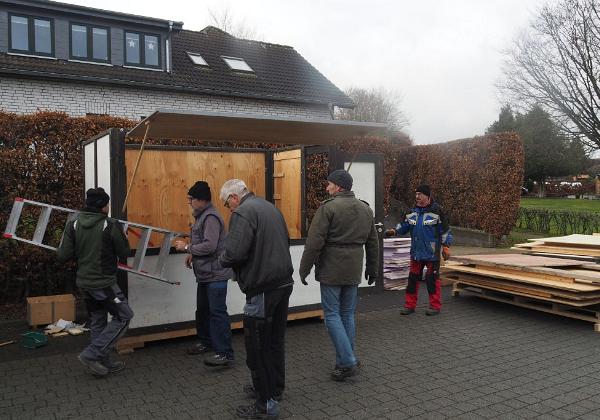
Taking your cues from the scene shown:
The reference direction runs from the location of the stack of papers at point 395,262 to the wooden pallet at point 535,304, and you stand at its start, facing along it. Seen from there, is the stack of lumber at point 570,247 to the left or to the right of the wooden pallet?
left

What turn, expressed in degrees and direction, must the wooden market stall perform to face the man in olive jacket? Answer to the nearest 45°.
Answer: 0° — it already faces them

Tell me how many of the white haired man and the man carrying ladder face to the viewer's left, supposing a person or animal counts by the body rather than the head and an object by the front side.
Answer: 1

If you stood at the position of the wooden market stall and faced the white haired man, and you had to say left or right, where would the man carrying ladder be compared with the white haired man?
right

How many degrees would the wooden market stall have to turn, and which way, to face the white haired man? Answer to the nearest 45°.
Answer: approximately 45° to its right

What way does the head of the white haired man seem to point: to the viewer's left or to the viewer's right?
to the viewer's left

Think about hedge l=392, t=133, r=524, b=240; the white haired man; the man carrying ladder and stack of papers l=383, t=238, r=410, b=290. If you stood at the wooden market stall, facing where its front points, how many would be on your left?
2
